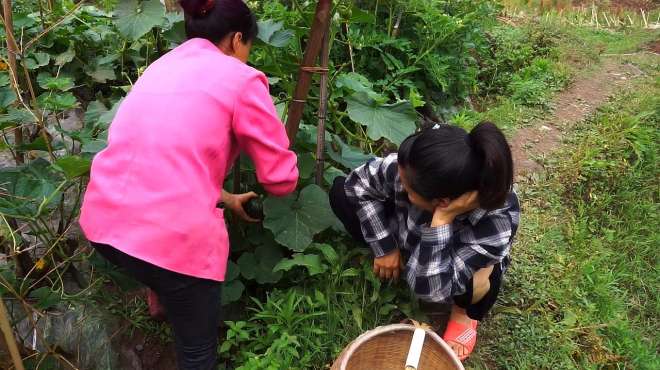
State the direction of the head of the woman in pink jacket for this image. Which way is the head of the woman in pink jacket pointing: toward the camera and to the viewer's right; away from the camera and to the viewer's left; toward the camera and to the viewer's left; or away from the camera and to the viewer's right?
away from the camera and to the viewer's right

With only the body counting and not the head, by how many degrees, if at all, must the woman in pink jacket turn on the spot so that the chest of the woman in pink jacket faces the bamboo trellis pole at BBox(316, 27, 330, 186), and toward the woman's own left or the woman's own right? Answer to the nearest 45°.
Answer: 0° — they already face it

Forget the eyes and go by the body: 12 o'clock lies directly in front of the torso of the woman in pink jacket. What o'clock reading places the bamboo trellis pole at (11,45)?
The bamboo trellis pole is roughly at 9 o'clock from the woman in pink jacket.

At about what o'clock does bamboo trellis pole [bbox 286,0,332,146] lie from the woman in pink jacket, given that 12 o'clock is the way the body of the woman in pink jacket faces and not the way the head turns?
The bamboo trellis pole is roughly at 12 o'clock from the woman in pink jacket.

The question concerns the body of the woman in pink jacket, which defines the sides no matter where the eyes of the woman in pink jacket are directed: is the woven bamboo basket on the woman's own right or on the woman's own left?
on the woman's own right

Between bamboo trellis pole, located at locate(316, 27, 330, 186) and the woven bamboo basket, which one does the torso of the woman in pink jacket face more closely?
the bamboo trellis pole

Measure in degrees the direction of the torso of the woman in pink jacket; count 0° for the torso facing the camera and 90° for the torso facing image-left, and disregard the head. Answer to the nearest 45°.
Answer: approximately 225°
